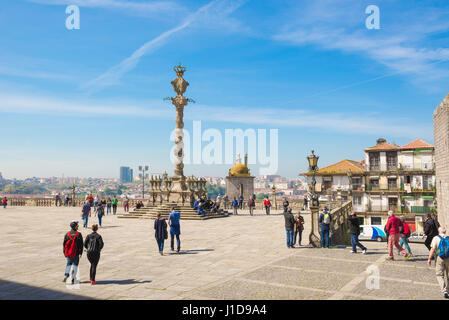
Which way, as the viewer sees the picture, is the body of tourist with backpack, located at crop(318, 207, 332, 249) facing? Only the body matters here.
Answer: away from the camera

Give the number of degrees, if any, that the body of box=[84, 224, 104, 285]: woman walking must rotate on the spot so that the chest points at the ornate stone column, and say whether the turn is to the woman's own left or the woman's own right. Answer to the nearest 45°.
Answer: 0° — they already face it

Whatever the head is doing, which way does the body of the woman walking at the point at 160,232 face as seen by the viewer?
away from the camera

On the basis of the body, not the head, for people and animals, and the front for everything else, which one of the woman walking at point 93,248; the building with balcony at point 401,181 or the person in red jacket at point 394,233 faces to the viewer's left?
the person in red jacket

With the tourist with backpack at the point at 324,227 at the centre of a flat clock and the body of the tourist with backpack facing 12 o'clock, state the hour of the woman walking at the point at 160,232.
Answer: The woman walking is roughly at 8 o'clock from the tourist with backpack.

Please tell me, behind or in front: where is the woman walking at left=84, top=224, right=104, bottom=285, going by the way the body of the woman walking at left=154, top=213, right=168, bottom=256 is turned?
behind

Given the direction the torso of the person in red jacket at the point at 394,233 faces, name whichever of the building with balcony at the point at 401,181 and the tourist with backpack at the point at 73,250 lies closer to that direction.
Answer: the tourist with backpack

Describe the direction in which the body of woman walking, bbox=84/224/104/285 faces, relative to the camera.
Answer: away from the camera

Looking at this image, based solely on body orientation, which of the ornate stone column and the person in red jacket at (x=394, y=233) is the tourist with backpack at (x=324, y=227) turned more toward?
the ornate stone column
